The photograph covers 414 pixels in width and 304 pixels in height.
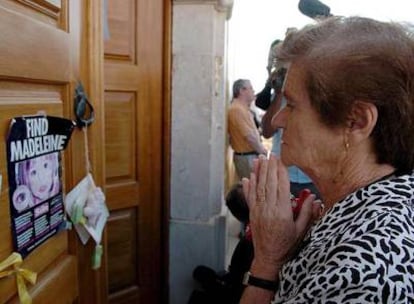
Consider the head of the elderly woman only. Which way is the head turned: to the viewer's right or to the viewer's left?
to the viewer's left

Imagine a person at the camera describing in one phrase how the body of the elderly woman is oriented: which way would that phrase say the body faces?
to the viewer's left

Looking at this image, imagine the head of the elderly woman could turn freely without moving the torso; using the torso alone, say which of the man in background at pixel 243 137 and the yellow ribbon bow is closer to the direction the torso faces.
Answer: the yellow ribbon bow

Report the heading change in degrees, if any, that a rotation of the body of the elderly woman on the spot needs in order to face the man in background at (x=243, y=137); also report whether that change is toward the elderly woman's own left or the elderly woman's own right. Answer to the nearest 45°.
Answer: approximately 90° to the elderly woman's own right

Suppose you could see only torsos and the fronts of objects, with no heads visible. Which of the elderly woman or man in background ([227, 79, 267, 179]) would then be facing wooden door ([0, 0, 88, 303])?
the elderly woman
